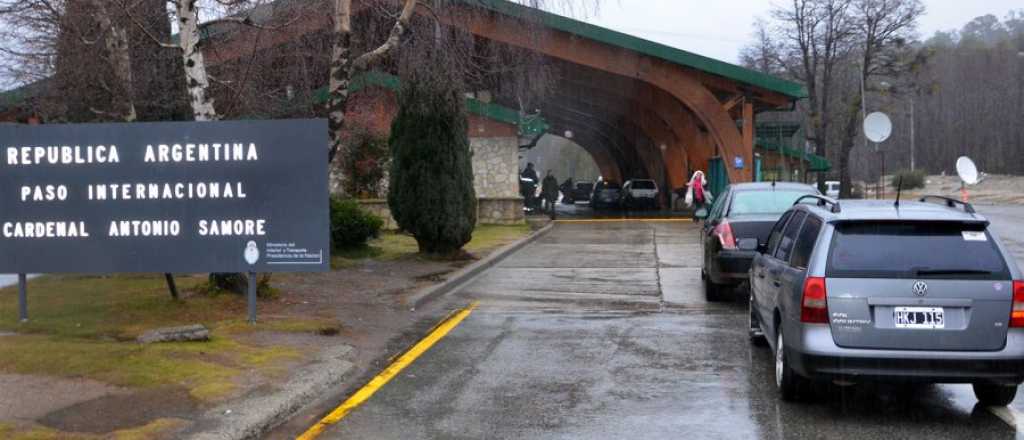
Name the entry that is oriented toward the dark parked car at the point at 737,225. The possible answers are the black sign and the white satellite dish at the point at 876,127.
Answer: the white satellite dish

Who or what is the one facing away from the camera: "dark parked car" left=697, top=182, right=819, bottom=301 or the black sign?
the dark parked car

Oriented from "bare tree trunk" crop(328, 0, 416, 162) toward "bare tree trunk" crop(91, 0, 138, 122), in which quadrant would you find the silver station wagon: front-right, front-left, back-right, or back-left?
back-left

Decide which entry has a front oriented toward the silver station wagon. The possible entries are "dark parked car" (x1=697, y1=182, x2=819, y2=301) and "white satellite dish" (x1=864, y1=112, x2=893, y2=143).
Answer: the white satellite dish

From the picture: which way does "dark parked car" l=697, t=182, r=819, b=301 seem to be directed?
away from the camera

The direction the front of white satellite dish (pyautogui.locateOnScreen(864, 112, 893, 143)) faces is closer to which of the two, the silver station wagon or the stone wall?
the silver station wagon

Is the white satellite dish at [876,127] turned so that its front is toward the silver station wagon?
yes

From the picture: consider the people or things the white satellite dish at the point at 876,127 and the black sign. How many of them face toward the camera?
2

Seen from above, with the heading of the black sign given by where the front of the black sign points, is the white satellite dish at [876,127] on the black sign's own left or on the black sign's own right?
on the black sign's own left

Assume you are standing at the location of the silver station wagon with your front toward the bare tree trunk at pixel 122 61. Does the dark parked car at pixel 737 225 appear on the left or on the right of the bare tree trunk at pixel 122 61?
right

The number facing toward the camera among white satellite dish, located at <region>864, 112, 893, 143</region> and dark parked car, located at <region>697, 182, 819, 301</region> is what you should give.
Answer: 1

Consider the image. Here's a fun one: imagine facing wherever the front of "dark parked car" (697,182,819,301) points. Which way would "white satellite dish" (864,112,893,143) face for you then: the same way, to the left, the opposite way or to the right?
the opposite way

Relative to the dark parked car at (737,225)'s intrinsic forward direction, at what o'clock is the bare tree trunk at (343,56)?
The bare tree trunk is roughly at 9 o'clock from the dark parked car.
